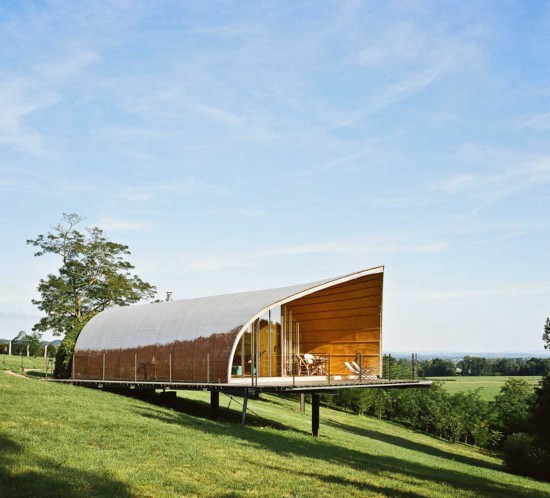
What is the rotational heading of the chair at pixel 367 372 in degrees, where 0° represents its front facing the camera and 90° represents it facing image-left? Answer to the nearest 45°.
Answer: approximately 270°

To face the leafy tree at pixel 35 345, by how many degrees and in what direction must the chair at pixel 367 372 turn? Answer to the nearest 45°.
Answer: approximately 135° to its left

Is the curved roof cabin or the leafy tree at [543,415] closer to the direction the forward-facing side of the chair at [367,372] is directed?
the leafy tree

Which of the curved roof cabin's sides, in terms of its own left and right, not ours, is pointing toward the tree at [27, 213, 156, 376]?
back

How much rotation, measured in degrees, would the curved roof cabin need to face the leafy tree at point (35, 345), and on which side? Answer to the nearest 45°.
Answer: approximately 180°

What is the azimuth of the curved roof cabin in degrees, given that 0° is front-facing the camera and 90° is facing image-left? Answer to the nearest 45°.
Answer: approximately 315°

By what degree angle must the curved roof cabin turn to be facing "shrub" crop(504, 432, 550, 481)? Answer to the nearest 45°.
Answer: approximately 45° to its left

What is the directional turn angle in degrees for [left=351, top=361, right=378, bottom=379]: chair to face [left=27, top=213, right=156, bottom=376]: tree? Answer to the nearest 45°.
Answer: approximately 135° to its left
